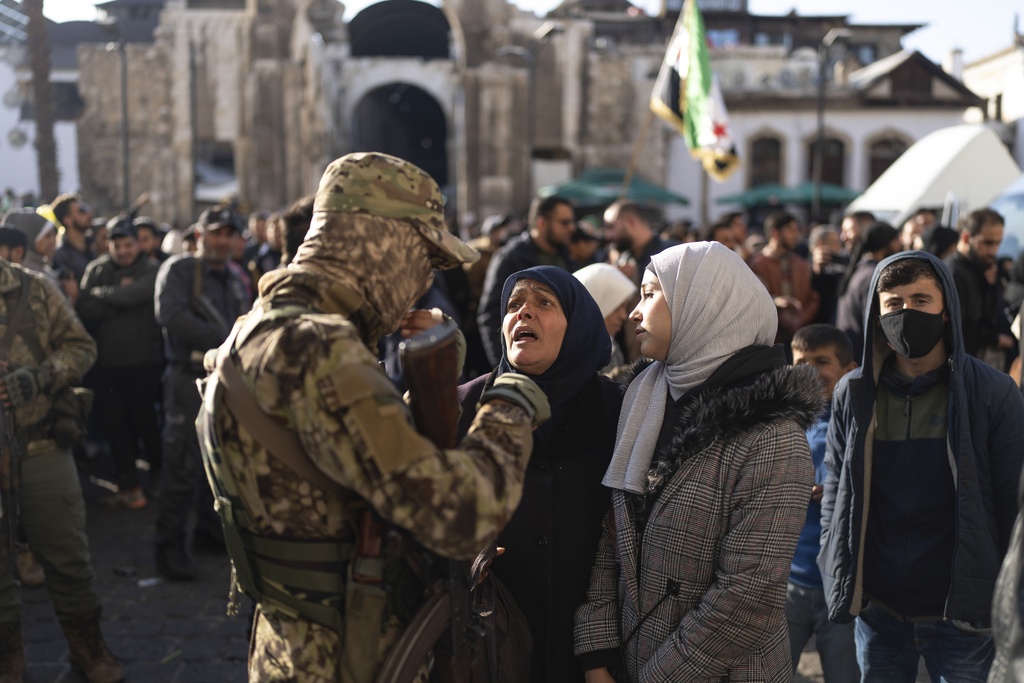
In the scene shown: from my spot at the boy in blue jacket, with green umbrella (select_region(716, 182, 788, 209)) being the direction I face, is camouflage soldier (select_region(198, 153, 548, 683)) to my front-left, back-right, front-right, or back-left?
back-left

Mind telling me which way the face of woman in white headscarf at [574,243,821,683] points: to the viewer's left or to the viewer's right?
to the viewer's left

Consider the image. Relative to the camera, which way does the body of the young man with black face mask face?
toward the camera

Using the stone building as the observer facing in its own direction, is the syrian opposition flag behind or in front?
in front

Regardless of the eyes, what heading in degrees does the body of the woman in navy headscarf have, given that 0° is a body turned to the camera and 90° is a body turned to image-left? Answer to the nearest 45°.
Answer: approximately 45°

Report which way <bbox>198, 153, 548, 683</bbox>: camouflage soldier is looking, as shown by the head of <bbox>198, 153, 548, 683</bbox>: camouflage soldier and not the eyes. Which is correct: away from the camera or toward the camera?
away from the camera

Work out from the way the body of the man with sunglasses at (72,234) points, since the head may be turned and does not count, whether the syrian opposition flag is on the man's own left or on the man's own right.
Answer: on the man's own left

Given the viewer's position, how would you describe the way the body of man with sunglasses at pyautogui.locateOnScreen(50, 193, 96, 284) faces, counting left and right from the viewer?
facing the viewer and to the right of the viewer

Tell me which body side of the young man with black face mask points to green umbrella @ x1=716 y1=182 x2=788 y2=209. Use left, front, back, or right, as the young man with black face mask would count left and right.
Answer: back

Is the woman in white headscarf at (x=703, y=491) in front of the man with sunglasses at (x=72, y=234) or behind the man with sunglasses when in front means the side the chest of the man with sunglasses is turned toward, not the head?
in front

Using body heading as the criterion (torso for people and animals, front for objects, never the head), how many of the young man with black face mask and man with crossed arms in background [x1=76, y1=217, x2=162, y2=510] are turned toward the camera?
2
